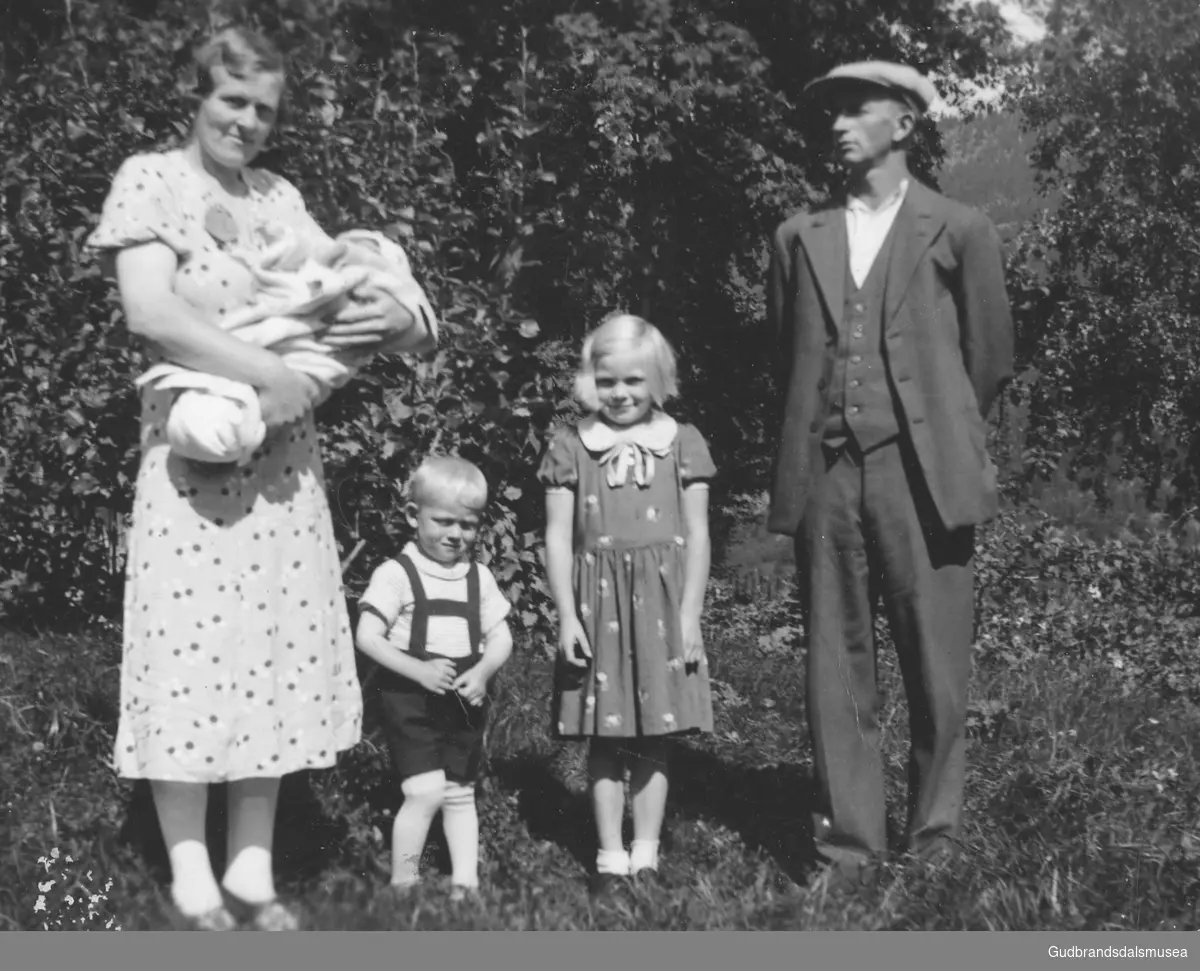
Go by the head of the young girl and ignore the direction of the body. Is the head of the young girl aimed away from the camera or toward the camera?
toward the camera

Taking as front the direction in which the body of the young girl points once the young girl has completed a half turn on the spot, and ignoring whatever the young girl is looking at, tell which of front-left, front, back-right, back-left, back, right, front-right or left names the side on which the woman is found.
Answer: back-left

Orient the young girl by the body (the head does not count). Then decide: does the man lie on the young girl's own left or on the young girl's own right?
on the young girl's own left

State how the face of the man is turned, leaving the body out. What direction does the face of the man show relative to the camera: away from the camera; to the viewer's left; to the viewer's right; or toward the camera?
to the viewer's left

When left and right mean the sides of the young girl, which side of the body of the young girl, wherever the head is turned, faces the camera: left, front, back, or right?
front
